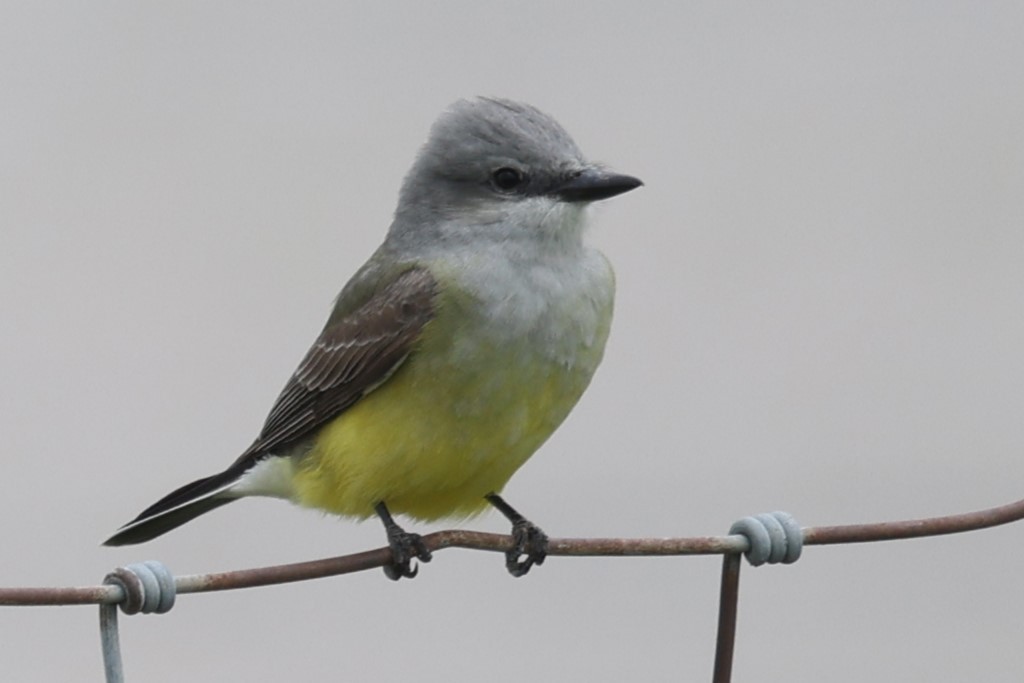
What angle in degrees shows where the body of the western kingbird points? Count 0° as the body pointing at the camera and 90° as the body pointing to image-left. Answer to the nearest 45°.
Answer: approximately 315°
